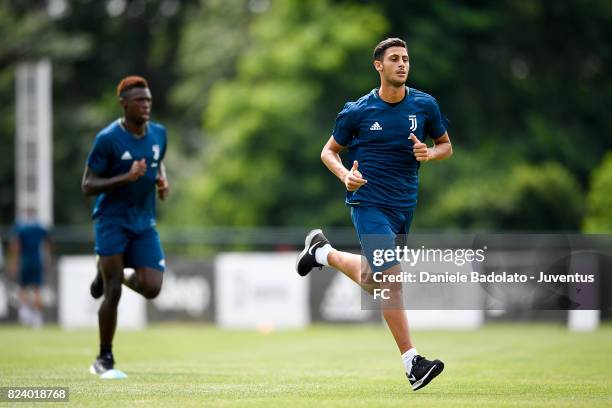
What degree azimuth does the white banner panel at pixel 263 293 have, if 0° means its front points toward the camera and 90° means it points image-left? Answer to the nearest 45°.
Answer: approximately 0°

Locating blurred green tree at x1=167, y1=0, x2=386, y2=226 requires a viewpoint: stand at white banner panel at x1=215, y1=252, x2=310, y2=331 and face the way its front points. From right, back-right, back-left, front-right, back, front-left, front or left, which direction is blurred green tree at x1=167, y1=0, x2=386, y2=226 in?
back

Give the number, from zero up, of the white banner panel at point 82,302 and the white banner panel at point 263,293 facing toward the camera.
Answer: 2

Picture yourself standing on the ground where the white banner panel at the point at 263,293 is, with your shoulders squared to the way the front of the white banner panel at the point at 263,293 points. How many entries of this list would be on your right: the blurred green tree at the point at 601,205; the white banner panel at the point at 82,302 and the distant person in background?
2

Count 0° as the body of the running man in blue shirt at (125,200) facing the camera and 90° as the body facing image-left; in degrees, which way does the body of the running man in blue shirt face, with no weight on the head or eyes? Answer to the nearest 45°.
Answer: approximately 315°
